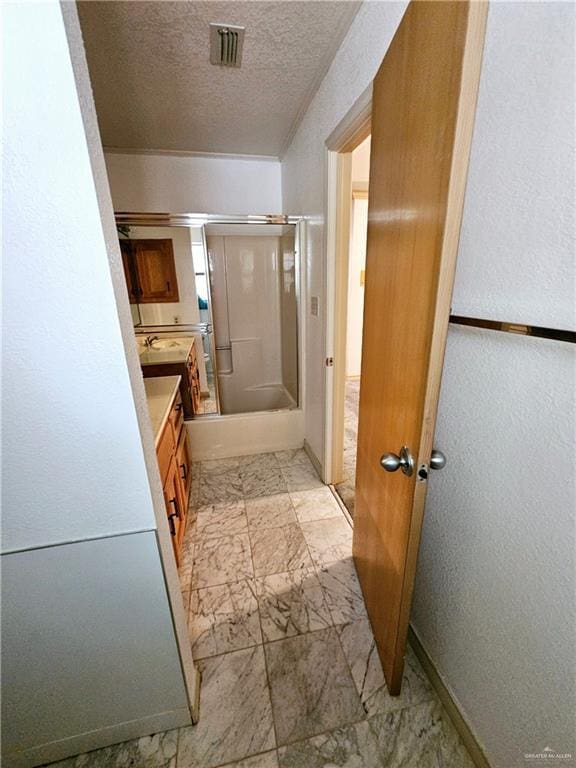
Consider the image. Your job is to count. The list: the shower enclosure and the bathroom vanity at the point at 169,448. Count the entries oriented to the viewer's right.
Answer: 1

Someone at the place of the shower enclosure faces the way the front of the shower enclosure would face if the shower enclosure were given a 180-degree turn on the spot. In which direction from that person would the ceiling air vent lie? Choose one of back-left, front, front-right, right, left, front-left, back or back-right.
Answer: back

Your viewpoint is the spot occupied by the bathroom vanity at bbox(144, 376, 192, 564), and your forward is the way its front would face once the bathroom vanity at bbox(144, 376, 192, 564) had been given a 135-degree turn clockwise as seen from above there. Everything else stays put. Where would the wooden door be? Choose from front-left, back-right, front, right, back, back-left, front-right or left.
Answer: left

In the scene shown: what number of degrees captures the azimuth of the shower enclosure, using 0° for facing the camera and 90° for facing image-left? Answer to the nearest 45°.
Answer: approximately 0°

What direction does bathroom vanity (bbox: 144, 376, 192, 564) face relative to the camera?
to the viewer's right
